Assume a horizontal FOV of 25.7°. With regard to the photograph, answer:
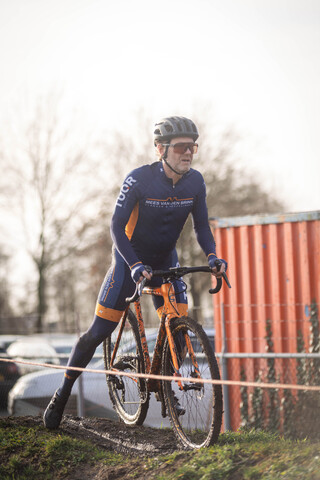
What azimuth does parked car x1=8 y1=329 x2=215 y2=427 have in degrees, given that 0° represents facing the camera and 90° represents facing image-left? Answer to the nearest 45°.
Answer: approximately 90°

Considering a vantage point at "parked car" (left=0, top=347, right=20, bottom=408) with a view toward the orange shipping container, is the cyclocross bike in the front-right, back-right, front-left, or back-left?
front-right

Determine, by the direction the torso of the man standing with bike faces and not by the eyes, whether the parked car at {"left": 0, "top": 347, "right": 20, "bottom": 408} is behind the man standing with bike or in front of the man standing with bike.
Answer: behind

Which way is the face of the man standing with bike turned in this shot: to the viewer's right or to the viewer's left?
to the viewer's right

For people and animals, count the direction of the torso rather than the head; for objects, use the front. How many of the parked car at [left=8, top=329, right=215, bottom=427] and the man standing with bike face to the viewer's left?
1

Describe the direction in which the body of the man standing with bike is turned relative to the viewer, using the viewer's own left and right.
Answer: facing the viewer and to the right of the viewer

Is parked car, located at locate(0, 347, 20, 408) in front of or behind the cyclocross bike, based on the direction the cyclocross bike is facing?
behind

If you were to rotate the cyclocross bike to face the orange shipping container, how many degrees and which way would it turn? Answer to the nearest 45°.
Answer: approximately 135° to its left
